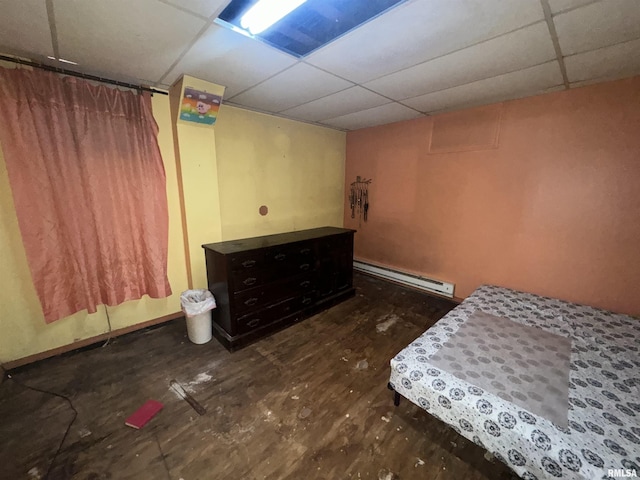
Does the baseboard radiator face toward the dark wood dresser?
yes

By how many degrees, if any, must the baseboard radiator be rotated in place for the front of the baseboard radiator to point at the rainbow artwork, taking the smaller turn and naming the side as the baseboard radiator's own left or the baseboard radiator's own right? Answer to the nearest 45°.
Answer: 0° — it already faces it

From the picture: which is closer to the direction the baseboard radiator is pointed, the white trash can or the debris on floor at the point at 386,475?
the white trash can

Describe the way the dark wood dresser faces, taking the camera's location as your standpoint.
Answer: facing the viewer and to the right of the viewer

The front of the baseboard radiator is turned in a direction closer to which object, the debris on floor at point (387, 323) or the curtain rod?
the curtain rod

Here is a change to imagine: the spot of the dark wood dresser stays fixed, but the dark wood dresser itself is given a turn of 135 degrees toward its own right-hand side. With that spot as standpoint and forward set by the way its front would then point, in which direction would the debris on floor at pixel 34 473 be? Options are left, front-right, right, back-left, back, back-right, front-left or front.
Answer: front-left

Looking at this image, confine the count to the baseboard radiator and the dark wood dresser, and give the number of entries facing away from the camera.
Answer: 0

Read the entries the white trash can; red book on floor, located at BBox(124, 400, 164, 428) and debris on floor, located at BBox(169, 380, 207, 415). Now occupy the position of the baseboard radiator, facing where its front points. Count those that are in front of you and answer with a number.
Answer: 3

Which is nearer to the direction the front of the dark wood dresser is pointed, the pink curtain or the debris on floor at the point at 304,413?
the debris on floor

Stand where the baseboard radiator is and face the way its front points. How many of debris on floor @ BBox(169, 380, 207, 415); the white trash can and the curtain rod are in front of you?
3

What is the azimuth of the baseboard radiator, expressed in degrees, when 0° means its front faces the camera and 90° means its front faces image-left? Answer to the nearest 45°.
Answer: approximately 45°
